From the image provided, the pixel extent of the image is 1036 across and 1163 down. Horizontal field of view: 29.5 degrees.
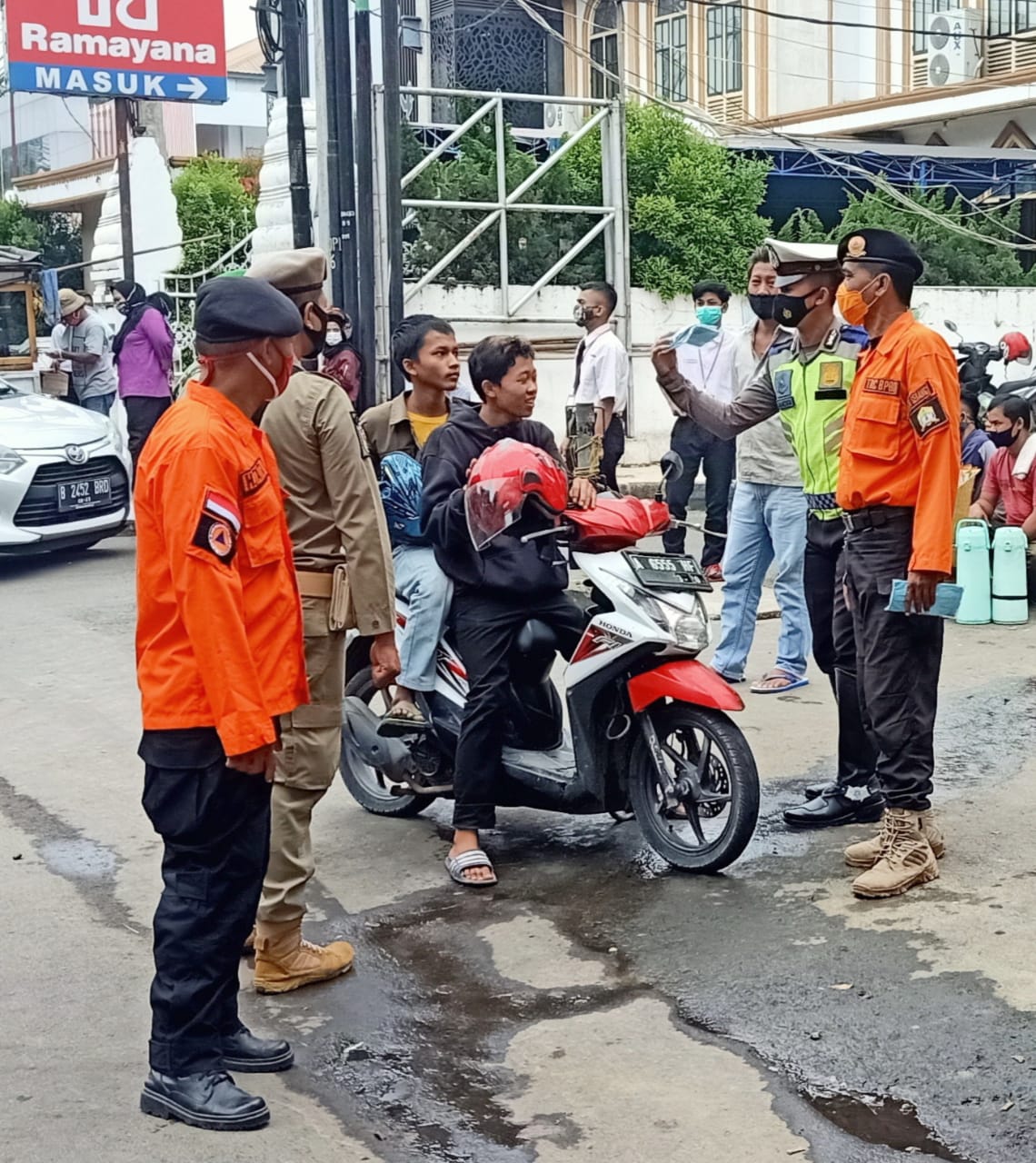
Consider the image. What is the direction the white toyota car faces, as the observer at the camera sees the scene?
facing the viewer and to the right of the viewer

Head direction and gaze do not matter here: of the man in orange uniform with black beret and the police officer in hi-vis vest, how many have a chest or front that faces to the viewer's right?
1

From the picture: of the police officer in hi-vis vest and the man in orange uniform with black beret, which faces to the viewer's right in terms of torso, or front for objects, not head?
the man in orange uniform with black beret

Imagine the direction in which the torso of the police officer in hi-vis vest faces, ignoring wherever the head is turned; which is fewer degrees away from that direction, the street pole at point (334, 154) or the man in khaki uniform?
the man in khaki uniform

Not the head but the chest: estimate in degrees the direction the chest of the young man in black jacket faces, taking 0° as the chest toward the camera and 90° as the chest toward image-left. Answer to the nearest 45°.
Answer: approximately 315°

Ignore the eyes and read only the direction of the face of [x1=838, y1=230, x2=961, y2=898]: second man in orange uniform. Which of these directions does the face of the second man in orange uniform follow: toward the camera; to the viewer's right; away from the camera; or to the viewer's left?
to the viewer's left

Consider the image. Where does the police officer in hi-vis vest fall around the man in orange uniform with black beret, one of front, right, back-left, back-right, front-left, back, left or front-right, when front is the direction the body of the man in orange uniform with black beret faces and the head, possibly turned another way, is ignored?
front-left

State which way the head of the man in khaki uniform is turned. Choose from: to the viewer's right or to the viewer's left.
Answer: to the viewer's right

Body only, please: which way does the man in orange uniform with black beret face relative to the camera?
to the viewer's right

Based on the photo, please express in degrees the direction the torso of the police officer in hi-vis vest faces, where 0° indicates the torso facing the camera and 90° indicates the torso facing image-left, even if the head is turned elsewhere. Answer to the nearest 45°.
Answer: approximately 45°

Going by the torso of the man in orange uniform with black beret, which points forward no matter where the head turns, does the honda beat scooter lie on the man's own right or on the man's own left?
on the man's own left

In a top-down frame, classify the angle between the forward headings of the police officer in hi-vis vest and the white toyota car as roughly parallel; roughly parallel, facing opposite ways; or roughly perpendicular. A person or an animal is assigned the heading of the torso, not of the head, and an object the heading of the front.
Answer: roughly perpendicular

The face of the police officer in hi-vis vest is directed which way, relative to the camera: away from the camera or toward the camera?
toward the camera

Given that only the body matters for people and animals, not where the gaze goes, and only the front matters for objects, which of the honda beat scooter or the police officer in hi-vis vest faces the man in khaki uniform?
the police officer in hi-vis vest
